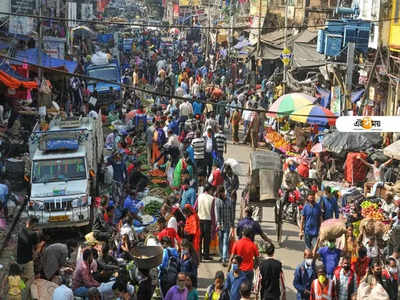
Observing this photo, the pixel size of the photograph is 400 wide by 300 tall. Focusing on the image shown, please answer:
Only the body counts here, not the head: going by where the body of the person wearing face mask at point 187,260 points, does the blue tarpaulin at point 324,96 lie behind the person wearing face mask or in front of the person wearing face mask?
behind

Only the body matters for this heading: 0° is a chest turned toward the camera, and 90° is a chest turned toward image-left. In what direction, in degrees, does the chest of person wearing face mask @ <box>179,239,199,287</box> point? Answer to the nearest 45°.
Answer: approximately 45°

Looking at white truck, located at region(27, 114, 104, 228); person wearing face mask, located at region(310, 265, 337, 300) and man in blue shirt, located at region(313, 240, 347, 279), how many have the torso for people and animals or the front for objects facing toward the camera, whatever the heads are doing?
3

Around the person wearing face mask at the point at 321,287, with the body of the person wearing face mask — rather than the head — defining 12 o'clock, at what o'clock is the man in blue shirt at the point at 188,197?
The man in blue shirt is roughly at 5 o'clock from the person wearing face mask.

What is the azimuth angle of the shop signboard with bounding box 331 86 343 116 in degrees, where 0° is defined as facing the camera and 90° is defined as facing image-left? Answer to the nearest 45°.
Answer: approximately 45°

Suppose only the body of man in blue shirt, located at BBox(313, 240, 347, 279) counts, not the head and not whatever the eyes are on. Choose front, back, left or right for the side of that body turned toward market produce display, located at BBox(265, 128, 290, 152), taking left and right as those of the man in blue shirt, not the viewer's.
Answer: back

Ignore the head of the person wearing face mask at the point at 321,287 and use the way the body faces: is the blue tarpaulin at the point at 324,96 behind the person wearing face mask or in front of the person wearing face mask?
behind

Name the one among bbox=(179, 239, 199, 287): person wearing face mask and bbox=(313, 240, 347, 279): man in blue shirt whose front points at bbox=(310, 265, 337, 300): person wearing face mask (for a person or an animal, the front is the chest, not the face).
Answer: the man in blue shirt

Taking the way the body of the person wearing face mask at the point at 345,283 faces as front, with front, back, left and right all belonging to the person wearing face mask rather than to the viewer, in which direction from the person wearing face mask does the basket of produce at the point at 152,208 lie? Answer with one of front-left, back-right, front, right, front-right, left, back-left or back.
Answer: back-right

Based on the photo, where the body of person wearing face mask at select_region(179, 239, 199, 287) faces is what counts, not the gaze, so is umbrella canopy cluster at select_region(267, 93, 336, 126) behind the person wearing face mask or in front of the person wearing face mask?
behind

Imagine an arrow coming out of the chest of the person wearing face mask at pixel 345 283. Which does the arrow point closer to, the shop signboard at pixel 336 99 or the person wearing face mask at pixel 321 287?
the person wearing face mask
